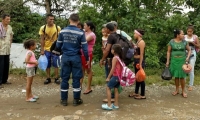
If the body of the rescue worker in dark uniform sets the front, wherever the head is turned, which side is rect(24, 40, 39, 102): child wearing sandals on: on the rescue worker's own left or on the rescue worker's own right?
on the rescue worker's own left

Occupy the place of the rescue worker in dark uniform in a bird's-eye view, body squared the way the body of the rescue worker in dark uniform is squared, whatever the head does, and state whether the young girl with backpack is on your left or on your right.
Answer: on your right

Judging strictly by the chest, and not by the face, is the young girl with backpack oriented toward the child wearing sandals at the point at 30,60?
yes

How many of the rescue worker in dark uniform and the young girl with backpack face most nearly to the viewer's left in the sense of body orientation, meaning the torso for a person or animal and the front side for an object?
1

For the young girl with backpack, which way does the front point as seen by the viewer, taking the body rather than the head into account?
to the viewer's left

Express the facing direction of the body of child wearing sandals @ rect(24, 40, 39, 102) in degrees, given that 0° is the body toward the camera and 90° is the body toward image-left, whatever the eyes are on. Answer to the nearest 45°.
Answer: approximately 270°

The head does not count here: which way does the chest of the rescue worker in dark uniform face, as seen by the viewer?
away from the camera
